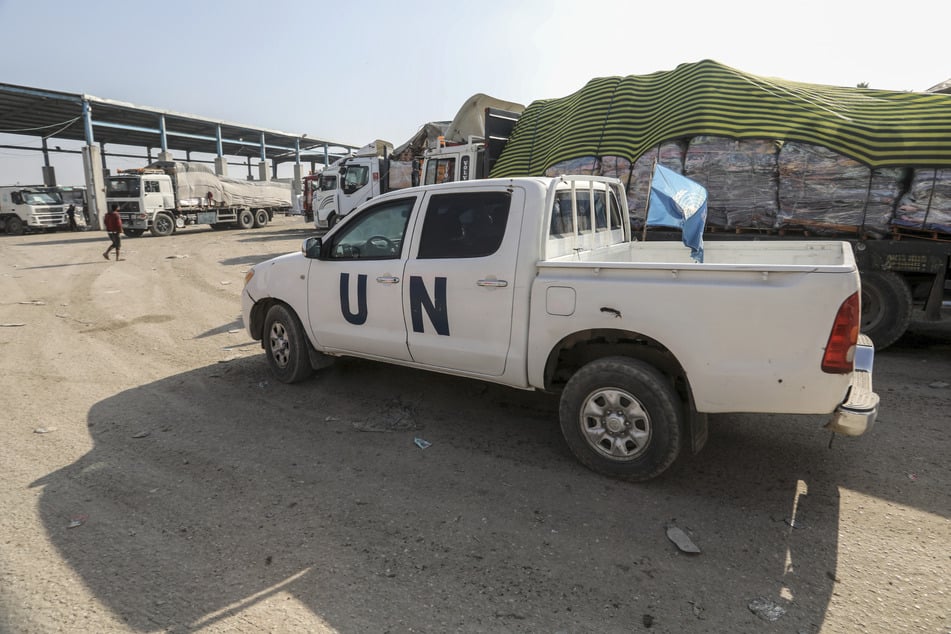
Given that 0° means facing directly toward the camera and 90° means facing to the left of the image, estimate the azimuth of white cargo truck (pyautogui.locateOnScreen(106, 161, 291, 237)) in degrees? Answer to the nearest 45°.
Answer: approximately 45°

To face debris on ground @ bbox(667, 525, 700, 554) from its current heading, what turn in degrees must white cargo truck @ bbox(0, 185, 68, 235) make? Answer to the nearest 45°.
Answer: approximately 45° to its right

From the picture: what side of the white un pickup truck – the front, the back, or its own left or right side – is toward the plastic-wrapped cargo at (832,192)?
right

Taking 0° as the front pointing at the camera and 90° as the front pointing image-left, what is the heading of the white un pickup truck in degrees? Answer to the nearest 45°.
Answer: approximately 135°

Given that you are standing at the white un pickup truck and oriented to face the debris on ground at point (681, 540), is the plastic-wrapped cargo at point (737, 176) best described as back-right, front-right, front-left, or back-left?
back-left

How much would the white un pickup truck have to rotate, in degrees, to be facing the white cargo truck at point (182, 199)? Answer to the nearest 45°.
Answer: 0° — it already faces it

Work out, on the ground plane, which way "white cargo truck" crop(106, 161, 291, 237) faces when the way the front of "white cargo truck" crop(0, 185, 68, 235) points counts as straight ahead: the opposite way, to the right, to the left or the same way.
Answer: to the right
